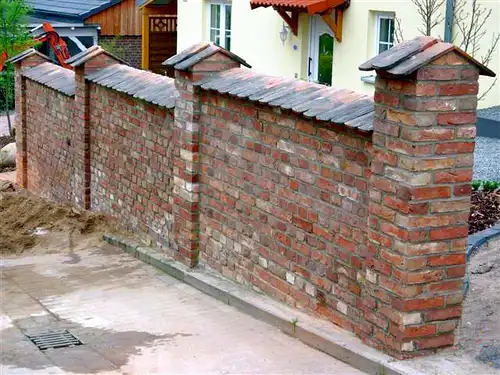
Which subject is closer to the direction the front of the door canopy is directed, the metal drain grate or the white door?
the metal drain grate

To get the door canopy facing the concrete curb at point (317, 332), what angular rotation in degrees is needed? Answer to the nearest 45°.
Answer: approximately 45° to its left

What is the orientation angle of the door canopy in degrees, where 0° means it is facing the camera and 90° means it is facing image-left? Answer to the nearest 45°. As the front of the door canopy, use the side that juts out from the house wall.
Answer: approximately 45°

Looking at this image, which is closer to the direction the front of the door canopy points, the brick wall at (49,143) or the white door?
the brick wall

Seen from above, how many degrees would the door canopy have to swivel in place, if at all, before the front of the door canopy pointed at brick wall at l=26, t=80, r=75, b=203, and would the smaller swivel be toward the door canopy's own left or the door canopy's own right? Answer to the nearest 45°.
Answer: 0° — it already faces it

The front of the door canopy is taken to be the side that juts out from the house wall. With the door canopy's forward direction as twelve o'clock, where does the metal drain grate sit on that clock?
The metal drain grate is roughly at 11 o'clock from the door canopy.

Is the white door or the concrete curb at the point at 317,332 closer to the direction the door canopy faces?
the concrete curb
